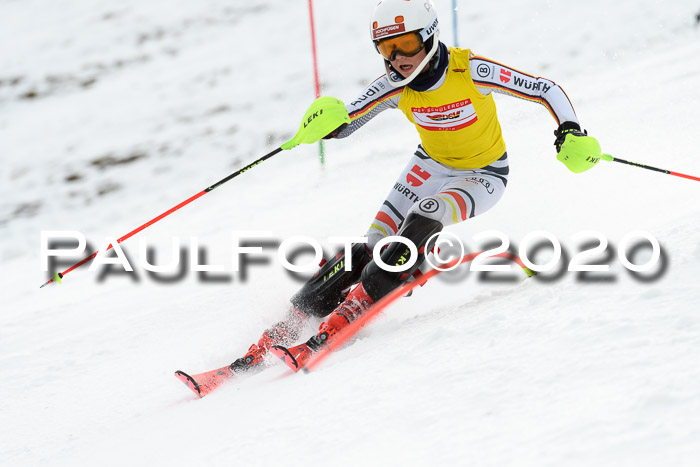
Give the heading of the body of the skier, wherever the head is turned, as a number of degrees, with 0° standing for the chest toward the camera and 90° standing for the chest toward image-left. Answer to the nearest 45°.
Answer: approximately 45°

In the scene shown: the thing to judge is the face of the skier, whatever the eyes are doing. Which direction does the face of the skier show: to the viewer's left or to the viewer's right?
to the viewer's left
